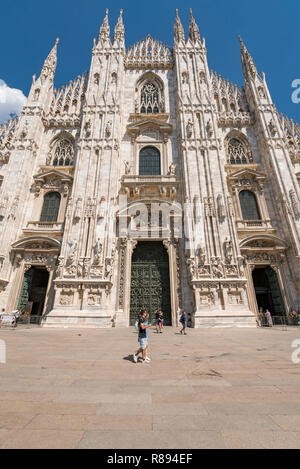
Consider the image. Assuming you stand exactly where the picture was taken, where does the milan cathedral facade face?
facing the viewer

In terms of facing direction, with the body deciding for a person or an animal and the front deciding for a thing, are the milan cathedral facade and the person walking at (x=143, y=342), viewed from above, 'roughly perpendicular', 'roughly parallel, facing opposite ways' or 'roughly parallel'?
roughly perpendicular

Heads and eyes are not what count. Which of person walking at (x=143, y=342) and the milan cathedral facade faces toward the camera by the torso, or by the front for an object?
the milan cathedral facade
